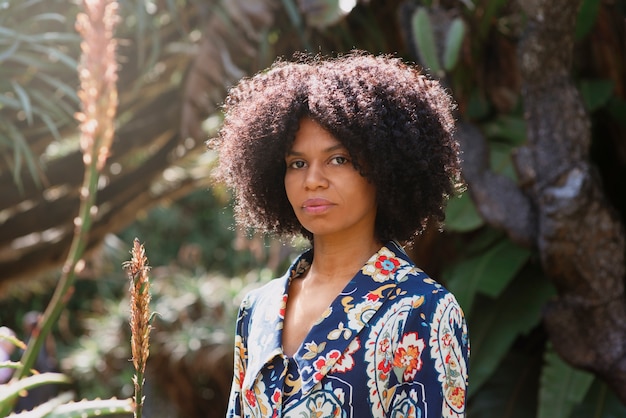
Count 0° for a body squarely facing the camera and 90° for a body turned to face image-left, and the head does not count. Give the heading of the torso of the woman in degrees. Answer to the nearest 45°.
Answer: approximately 45°

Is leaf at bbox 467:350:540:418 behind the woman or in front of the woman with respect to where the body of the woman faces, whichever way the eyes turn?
behind

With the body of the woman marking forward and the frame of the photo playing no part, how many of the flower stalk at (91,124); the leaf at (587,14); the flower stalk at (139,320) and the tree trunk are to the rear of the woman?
2

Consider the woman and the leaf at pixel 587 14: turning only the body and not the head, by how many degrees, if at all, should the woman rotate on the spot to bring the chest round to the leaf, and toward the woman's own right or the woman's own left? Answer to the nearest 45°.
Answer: approximately 180°

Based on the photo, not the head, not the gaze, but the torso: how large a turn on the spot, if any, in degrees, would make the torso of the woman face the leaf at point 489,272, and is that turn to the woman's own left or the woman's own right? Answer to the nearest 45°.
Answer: approximately 135° to the woman's own right

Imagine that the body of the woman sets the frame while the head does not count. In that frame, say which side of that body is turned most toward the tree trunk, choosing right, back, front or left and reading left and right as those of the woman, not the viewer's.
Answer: back

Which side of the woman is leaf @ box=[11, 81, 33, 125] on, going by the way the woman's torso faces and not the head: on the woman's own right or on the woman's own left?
on the woman's own right

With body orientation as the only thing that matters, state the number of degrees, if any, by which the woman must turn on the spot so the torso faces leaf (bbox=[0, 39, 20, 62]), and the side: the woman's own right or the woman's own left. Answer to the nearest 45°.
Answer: approximately 90° to the woman's own right
